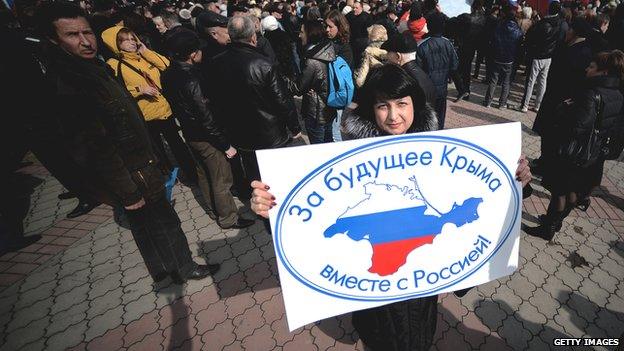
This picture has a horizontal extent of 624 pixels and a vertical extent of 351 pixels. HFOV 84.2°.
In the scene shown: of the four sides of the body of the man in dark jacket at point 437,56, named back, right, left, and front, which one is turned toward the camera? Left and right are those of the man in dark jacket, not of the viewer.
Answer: back

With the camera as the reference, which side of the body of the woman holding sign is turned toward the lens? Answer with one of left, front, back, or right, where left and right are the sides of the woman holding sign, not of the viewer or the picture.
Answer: front

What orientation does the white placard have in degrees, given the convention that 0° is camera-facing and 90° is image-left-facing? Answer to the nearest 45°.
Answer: approximately 0°

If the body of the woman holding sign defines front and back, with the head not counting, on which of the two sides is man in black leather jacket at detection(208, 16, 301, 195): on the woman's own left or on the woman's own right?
on the woman's own right

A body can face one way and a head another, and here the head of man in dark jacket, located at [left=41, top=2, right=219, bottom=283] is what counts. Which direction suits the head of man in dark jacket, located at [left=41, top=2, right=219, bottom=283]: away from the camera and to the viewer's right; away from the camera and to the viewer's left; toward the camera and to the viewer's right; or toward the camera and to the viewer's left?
toward the camera and to the viewer's right

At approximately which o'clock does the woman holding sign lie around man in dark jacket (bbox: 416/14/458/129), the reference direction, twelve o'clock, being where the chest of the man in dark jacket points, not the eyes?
The woman holding sign is roughly at 6 o'clock from the man in dark jacket.

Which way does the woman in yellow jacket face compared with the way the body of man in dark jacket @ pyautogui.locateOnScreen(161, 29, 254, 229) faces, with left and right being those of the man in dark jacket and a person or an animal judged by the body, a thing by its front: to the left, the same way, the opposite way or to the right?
to the right

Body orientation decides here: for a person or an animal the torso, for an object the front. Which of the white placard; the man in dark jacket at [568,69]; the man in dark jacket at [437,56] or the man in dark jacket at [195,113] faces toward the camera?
the white placard

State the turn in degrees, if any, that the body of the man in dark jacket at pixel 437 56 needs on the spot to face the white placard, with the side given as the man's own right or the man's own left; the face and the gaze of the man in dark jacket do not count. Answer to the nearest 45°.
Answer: approximately 180°

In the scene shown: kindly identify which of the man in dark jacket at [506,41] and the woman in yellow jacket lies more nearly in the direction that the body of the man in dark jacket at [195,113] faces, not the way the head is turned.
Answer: the man in dark jacket

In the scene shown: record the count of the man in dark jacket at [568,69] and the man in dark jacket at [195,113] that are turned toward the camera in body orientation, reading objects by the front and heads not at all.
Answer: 0

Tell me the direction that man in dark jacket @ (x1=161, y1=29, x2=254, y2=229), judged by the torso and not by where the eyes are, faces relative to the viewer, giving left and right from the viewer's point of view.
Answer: facing away from the viewer and to the right of the viewer

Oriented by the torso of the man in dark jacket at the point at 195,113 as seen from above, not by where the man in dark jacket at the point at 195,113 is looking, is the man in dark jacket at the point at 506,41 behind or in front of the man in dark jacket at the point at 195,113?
in front

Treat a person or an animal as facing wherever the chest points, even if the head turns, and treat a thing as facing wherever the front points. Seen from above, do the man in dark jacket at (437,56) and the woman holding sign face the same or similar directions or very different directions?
very different directions
